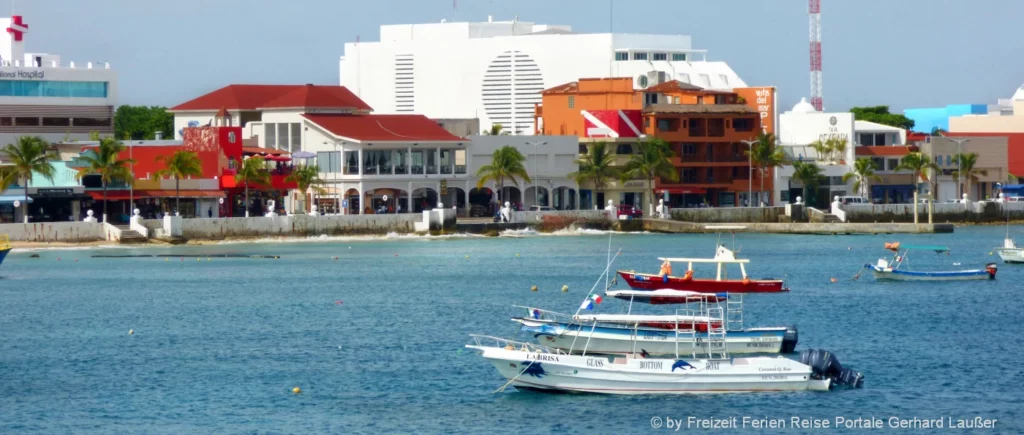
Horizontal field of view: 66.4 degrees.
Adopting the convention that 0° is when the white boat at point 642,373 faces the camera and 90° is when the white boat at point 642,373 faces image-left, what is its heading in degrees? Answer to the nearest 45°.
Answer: approximately 90°

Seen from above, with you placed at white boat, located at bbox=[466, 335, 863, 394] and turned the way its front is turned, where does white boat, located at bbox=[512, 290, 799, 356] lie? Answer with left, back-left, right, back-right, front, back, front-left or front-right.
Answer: right

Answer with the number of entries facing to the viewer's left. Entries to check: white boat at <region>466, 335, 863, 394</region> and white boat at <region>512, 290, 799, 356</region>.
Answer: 2

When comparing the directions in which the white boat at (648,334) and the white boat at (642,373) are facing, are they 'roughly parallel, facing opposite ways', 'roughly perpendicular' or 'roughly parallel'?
roughly parallel

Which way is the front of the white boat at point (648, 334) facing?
to the viewer's left

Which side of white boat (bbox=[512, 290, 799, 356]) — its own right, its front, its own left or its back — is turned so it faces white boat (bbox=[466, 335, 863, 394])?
left
